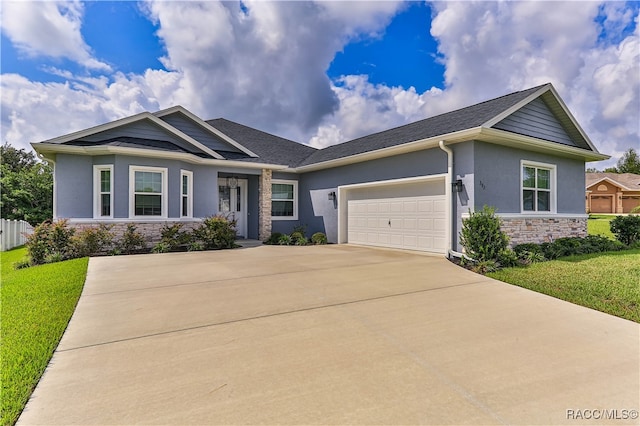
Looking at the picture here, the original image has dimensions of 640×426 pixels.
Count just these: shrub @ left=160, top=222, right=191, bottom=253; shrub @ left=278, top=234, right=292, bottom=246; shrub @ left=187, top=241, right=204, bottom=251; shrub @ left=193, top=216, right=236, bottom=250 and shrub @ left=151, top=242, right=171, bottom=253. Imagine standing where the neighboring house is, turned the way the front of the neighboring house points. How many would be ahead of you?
5

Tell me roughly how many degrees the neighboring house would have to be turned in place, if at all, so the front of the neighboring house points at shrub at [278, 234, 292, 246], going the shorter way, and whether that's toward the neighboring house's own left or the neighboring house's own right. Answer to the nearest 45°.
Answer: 0° — it already faces it

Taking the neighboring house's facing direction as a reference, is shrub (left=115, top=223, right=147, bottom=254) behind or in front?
in front

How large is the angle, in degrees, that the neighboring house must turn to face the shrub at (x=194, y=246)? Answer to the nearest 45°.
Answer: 0° — it already faces it

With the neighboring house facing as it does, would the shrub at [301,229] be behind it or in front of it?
in front

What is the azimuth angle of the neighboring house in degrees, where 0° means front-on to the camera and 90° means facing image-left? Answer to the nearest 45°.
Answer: approximately 0°

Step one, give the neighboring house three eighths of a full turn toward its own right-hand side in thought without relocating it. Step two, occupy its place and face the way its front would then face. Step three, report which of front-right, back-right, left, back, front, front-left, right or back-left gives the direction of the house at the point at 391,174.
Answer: back-left

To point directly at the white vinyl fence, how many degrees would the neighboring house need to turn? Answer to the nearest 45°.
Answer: approximately 45° to its right

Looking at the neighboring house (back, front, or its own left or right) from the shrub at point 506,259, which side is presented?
front

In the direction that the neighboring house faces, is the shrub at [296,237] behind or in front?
in front

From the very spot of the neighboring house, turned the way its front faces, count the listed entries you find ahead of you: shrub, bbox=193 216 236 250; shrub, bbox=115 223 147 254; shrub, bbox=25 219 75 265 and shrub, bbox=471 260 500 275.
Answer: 4
